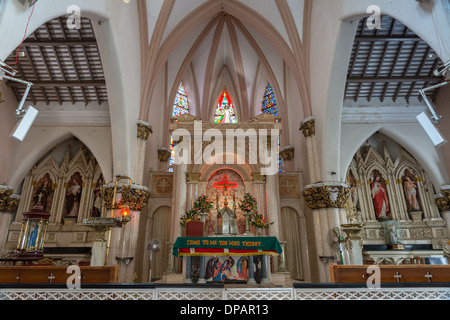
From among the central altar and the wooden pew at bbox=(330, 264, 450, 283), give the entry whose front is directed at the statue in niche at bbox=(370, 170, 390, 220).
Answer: the wooden pew

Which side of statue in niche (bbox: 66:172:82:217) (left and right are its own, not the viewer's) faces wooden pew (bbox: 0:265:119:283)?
front

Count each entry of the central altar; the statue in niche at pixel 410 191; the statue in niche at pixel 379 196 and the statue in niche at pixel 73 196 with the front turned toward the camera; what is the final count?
4

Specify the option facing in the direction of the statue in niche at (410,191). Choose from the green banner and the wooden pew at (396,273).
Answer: the wooden pew

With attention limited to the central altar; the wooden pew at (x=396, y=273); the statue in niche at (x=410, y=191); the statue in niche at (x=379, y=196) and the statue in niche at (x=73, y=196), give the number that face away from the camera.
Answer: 1

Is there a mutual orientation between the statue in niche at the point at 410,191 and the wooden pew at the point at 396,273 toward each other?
yes

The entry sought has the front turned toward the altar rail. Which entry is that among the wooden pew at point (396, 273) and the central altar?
the central altar

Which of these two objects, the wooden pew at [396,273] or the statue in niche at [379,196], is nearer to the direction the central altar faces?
the wooden pew

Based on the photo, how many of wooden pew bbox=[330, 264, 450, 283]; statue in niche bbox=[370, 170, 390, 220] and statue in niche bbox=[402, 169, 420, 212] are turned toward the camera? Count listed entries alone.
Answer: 2

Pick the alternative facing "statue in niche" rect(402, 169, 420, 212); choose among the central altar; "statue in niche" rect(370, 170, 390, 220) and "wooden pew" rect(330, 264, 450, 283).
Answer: the wooden pew

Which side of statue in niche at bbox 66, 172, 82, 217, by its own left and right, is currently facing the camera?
front

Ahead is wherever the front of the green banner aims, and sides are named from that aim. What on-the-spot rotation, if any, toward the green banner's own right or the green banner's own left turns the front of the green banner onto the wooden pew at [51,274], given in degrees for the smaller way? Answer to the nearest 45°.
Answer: approximately 45° to the green banner's own right

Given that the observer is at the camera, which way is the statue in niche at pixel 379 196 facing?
facing the viewer

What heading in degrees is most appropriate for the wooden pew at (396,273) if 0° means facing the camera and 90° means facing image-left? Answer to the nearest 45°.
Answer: approximately 180°

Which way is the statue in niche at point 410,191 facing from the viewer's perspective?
toward the camera

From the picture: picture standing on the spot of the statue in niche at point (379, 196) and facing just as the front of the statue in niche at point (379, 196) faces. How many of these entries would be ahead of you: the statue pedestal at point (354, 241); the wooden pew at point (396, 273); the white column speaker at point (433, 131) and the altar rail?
4

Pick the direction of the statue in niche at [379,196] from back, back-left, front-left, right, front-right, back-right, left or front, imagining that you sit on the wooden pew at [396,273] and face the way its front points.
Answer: front

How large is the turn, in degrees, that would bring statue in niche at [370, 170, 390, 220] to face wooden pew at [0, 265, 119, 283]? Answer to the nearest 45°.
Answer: approximately 45° to its right
